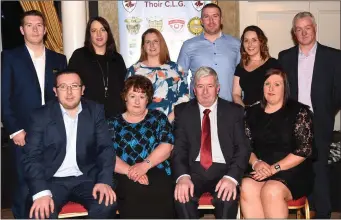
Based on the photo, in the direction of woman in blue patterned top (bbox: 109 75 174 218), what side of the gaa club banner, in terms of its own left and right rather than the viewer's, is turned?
front

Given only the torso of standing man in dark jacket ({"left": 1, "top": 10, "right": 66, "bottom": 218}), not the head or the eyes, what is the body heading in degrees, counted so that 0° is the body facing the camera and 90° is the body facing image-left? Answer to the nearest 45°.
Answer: approximately 315°

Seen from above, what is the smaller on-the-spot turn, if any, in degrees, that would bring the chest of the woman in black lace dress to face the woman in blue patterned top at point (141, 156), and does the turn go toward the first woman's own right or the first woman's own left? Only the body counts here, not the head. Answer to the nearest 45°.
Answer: approximately 45° to the first woman's own right

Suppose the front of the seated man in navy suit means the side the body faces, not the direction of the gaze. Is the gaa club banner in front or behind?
behind

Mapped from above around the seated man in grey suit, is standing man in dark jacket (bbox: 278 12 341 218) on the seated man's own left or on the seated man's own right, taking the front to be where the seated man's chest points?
on the seated man's own left

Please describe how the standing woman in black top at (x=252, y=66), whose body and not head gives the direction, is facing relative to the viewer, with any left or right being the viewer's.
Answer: facing the viewer and to the left of the viewer

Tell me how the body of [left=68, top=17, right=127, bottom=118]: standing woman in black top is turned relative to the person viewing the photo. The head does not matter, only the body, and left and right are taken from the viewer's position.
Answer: facing the viewer

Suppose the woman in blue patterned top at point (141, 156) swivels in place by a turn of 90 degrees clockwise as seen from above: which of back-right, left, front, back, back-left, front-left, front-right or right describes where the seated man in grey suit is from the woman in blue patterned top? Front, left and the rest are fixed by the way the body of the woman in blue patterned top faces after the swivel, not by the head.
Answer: back

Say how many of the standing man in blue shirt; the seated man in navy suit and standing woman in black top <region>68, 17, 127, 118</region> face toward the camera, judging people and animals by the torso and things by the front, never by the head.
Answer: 3

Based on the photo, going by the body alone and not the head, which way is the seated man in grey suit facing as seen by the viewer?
toward the camera

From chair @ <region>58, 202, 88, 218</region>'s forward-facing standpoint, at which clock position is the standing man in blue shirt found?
The standing man in blue shirt is roughly at 8 o'clock from the chair.

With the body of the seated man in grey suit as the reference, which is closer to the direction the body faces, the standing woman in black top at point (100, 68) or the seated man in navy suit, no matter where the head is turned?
the seated man in navy suit

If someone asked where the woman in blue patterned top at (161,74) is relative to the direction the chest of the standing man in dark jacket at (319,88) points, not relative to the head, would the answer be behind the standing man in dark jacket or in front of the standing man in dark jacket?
in front
